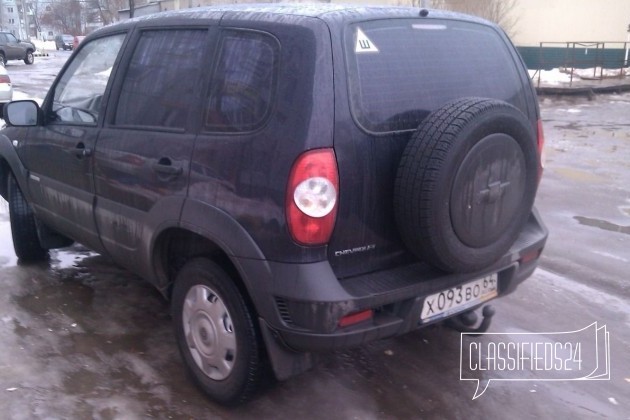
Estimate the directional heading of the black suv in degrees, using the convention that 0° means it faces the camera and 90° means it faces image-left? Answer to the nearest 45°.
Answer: approximately 135°

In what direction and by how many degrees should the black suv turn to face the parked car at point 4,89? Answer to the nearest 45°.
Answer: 0° — it already faces it
